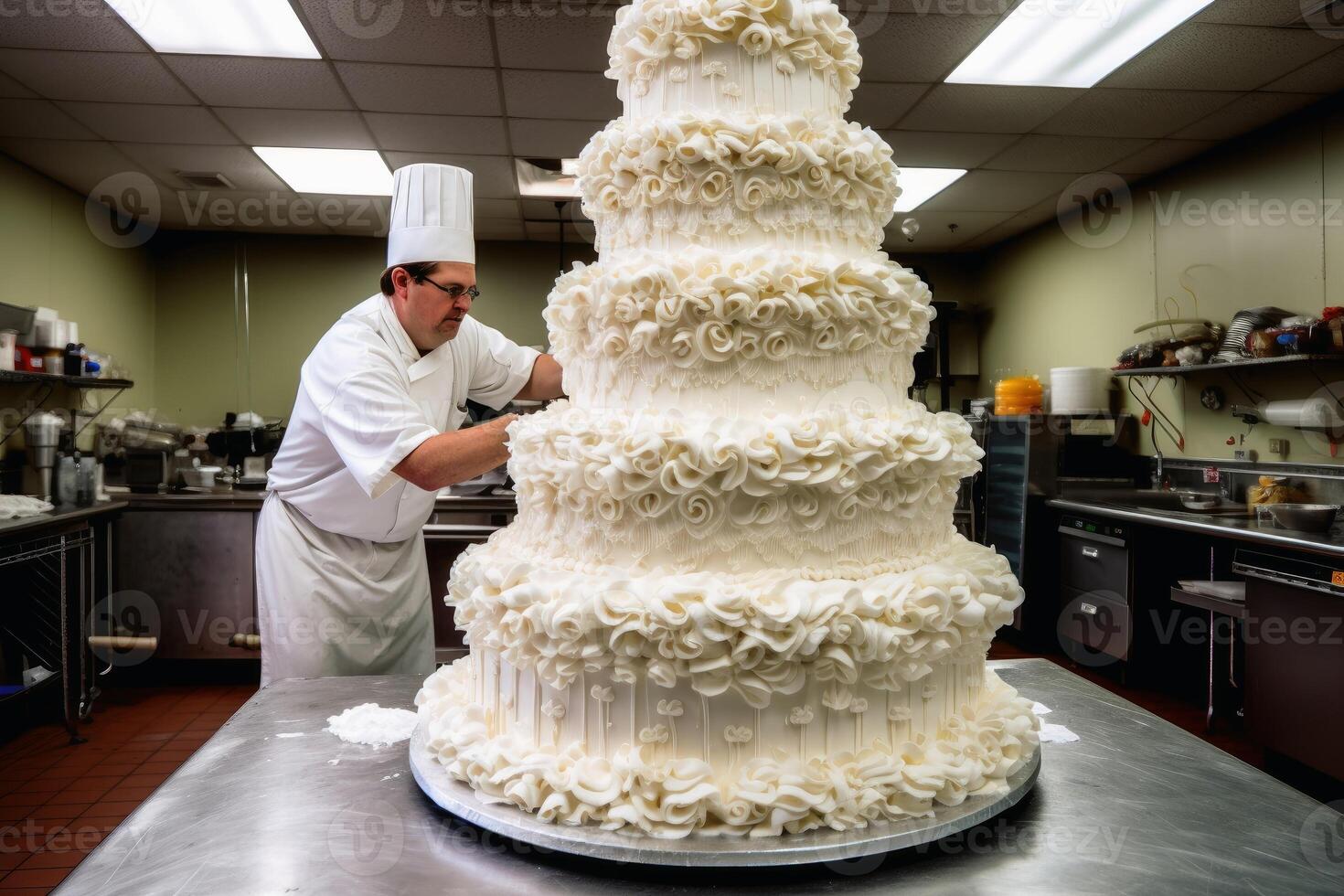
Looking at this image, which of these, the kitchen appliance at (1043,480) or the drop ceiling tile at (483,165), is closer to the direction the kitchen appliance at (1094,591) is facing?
the drop ceiling tile

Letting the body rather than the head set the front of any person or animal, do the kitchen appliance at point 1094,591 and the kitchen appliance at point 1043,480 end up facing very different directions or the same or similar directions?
same or similar directions

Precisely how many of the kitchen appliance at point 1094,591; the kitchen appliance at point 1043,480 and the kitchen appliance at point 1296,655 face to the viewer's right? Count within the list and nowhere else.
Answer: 0

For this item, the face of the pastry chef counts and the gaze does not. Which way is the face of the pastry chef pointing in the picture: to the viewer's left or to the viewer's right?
to the viewer's right

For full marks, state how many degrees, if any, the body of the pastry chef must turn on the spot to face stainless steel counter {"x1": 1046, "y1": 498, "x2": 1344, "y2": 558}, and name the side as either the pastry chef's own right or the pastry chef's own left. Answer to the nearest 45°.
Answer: approximately 45° to the pastry chef's own left

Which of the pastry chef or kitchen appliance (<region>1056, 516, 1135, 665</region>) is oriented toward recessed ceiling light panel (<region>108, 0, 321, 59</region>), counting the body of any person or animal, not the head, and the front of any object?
the kitchen appliance

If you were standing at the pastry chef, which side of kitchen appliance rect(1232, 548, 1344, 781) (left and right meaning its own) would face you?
front

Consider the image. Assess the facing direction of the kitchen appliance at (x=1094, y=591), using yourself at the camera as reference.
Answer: facing the viewer and to the left of the viewer

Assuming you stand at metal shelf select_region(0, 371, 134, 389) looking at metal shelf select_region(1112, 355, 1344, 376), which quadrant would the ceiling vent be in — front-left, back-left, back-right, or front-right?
front-left

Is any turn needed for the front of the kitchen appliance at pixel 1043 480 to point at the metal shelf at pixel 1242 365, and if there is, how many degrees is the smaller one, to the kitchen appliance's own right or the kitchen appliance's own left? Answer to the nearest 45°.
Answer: approximately 90° to the kitchen appliance's own left

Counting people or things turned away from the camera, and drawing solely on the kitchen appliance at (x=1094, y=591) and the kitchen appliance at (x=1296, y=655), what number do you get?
0

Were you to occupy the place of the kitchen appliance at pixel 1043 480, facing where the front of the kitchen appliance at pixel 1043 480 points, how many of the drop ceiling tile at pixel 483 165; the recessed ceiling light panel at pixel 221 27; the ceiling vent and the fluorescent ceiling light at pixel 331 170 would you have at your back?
0

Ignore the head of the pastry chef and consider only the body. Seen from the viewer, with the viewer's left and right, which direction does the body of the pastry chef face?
facing the viewer and to the right of the viewer

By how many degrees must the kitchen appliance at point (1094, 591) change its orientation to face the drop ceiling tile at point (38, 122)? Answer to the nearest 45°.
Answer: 0° — it already faces it

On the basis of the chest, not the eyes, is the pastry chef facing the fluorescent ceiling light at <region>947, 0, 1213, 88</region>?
no

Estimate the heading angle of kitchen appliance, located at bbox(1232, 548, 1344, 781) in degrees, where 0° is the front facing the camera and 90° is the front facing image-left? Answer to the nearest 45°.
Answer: approximately 45°

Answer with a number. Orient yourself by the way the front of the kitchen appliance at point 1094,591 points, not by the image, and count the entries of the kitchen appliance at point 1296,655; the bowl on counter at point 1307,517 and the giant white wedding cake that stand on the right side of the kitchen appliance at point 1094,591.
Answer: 0
